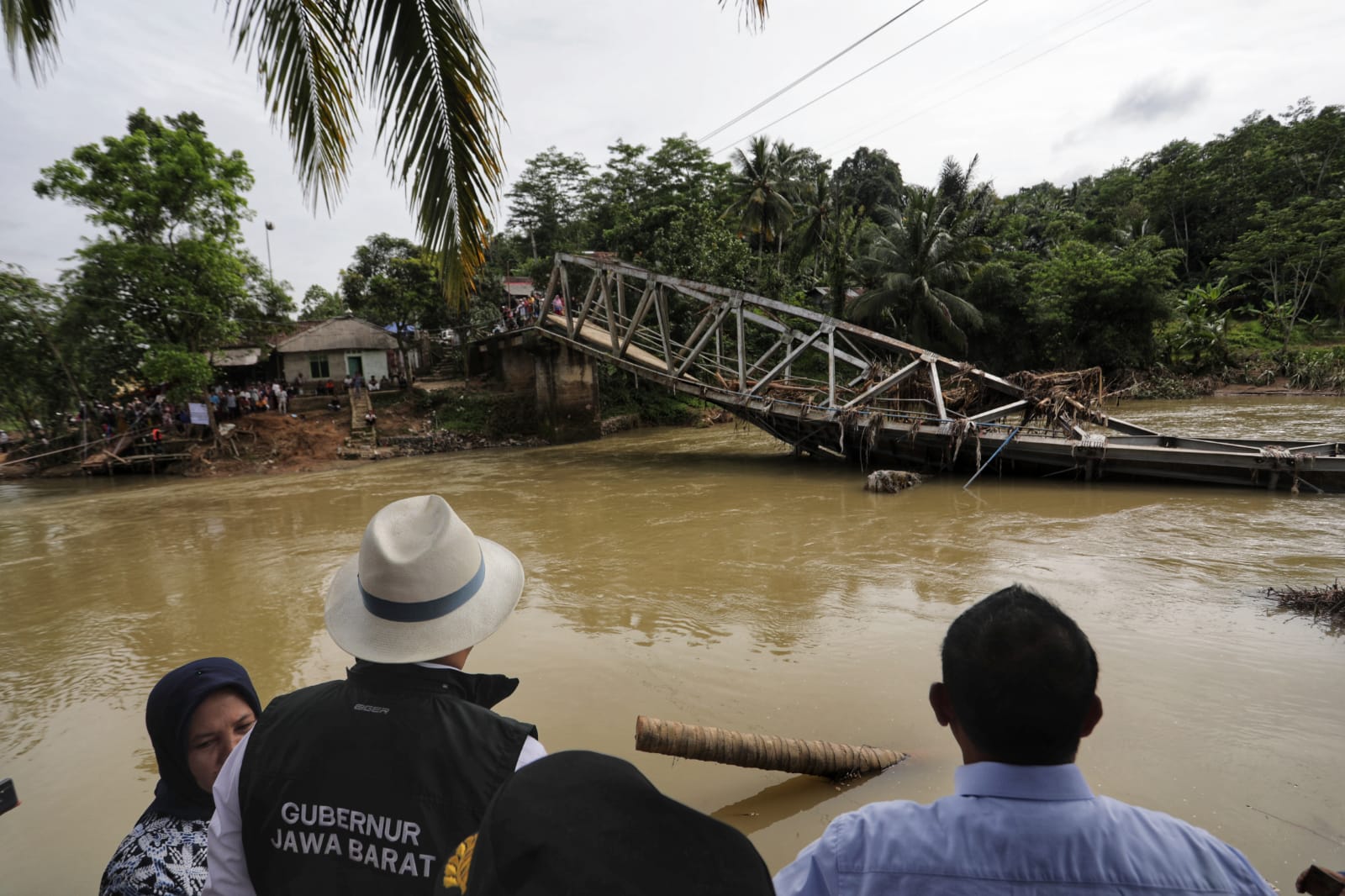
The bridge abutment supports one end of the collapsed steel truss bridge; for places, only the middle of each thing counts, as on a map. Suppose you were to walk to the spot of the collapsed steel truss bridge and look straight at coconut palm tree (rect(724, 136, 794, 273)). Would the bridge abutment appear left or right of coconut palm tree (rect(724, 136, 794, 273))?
left

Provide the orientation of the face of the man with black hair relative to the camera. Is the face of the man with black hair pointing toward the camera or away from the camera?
away from the camera

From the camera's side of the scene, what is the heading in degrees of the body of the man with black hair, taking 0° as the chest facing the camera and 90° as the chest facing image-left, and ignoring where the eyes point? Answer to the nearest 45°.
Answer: approximately 180°

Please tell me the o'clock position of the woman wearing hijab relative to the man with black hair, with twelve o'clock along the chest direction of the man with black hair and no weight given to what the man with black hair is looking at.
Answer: The woman wearing hijab is roughly at 9 o'clock from the man with black hair.

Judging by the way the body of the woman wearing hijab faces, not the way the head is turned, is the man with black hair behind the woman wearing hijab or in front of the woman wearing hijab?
in front

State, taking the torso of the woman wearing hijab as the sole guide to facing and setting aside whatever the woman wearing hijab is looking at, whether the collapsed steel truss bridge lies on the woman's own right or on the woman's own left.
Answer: on the woman's own left

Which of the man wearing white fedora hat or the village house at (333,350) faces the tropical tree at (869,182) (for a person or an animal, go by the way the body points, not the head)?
the man wearing white fedora hat

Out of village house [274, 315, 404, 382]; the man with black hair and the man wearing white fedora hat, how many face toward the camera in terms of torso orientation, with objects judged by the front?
1

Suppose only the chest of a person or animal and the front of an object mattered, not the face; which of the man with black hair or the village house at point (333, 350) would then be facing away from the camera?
the man with black hair

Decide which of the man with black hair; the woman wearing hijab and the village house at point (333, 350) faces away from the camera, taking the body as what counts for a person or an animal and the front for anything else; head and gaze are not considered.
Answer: the man with black hair

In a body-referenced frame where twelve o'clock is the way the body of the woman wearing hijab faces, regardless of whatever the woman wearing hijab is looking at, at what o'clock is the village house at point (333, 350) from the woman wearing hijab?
The village house is roughly at 8 o'clock from the woman wearing hijab.

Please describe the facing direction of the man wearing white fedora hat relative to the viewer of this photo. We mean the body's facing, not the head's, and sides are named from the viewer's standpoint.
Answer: facing away from the viewer and to the right of the viewer

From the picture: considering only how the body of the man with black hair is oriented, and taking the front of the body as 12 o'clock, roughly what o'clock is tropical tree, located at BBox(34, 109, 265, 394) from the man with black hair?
The tropical tree is roughly at 10 o'clock from the man with black hair.
